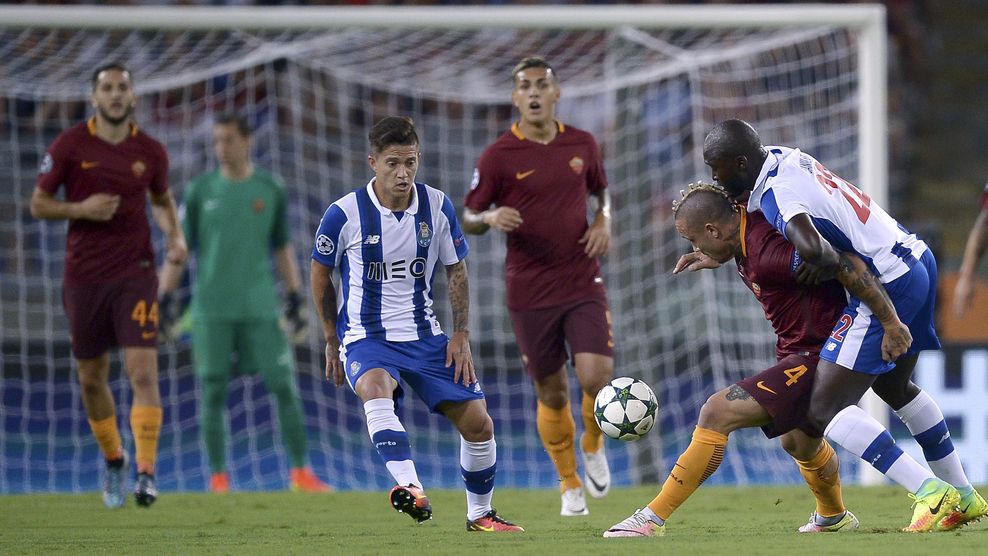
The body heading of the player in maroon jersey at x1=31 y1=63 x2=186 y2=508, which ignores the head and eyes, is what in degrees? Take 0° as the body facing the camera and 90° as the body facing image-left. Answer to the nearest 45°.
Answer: approximately 0°

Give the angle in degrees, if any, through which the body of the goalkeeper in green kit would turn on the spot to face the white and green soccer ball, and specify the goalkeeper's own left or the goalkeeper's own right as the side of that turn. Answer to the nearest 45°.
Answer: approximately 45° to the goalkeeper's own left

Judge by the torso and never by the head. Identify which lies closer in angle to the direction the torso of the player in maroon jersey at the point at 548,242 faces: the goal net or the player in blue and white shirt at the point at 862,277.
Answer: the player in blue and white shirt

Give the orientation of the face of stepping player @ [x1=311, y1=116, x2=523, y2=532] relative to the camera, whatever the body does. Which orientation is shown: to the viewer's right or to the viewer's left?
to the viewer's right

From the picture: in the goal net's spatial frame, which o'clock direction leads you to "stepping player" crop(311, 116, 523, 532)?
The stepping player is roughly at 12 o'clock from the goal net.

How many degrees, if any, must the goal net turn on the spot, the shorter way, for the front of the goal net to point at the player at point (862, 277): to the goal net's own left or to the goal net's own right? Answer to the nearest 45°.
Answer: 0° — it already faces them

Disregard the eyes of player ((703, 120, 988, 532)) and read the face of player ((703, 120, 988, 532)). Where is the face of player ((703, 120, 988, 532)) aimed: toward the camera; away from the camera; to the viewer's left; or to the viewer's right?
to the viewer's left

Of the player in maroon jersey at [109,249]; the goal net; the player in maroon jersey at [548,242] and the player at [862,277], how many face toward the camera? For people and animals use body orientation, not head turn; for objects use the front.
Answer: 3

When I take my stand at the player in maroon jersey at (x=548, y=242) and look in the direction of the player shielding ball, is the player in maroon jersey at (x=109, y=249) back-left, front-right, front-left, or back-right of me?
back-right

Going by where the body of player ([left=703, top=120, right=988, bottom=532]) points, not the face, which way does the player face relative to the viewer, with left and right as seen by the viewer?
facing to the left of the viewer
